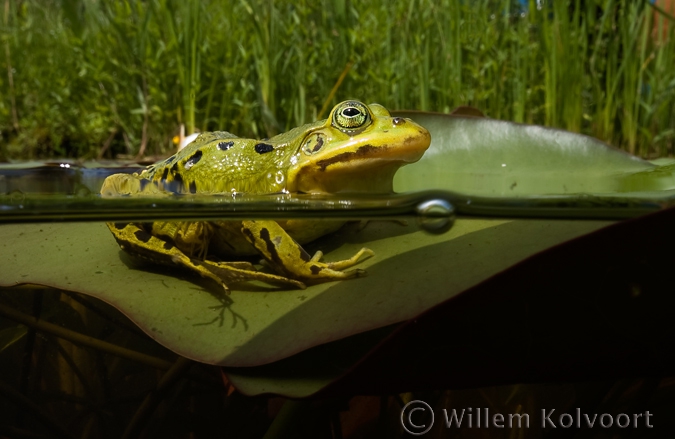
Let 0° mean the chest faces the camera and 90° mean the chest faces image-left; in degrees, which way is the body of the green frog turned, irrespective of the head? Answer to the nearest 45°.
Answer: approximately 270°
